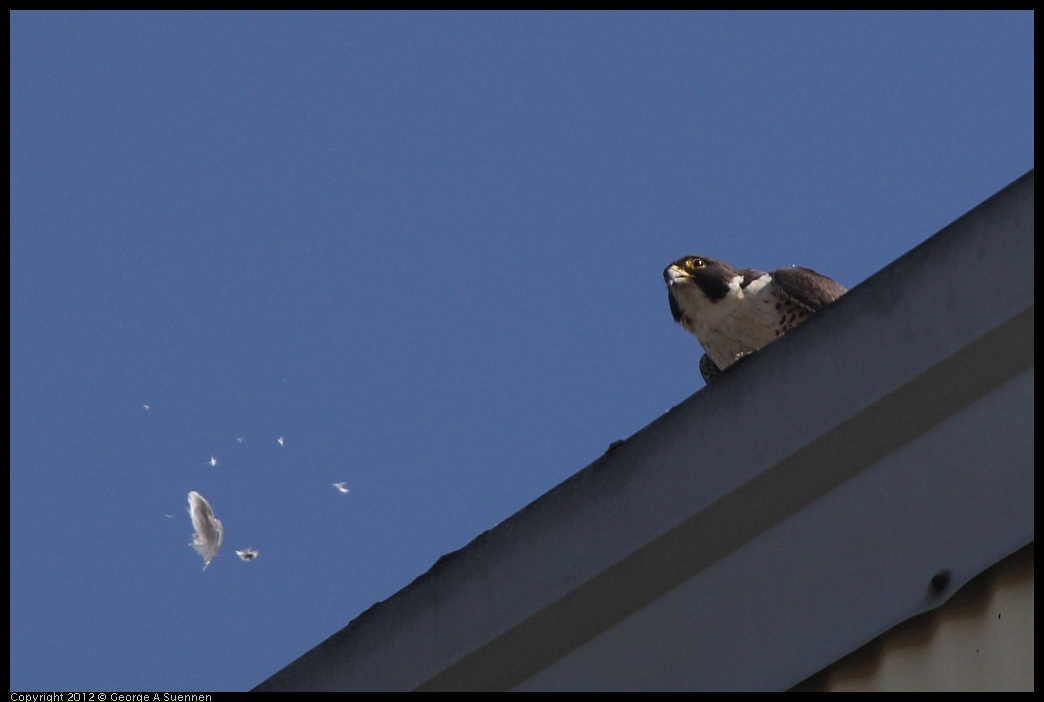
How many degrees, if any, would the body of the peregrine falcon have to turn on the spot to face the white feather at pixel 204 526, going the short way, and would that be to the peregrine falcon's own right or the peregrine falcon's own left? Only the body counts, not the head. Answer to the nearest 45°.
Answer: approximately 45° to the peregrine falcon's own right

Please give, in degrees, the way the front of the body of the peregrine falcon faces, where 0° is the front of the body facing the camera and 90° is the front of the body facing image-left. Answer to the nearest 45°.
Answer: approximately 45°
